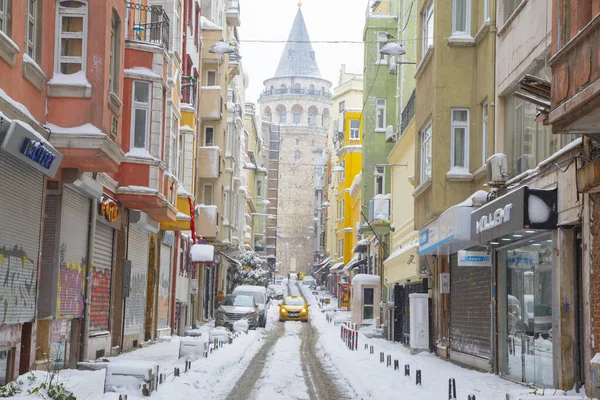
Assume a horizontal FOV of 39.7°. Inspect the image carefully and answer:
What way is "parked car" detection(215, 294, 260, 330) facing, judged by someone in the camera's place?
facing the viewer

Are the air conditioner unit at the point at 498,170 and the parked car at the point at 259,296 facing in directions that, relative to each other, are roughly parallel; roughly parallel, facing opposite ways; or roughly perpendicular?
roughly perpendicular

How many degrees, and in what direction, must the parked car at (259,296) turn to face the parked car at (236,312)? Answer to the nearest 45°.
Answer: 0° — it already faces it

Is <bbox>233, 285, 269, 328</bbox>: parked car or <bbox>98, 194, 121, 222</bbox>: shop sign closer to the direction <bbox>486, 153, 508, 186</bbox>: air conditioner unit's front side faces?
the shop sign

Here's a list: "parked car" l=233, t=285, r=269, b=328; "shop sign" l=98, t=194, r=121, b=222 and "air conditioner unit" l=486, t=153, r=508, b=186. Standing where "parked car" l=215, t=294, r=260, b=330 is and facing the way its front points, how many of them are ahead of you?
2

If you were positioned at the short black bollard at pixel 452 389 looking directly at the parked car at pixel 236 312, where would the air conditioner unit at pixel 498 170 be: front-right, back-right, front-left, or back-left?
front-right

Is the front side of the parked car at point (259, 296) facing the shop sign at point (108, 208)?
yes

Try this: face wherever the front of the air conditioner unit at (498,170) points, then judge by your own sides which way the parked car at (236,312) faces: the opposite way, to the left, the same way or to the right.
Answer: to the left

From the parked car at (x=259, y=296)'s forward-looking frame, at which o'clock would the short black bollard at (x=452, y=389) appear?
The short black bollard is roughly at 12 o'clock from the parked car.

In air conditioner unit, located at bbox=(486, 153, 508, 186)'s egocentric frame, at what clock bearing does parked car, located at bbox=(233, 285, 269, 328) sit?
The parked car is roughly at 2 o'clock from the air conditioner unit.

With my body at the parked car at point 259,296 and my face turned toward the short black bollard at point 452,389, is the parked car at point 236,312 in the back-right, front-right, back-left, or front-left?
front-right

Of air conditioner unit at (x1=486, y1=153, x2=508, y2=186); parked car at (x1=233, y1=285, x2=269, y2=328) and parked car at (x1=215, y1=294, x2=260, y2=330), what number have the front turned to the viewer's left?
1

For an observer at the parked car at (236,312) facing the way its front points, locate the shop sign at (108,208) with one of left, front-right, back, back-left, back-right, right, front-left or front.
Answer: front

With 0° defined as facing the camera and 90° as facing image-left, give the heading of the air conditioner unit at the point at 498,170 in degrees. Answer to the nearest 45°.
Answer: approximately 90°

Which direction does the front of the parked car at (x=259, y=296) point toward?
toward the camera
